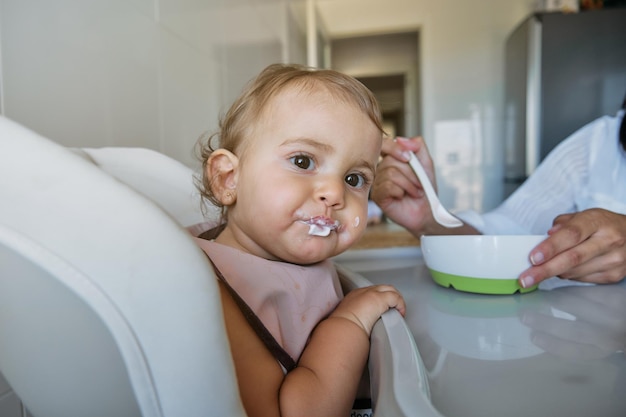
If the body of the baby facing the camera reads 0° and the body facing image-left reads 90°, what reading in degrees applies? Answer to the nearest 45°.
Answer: approximately 315°

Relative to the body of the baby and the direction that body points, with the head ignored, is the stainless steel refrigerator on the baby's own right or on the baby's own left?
on the baby's own left
